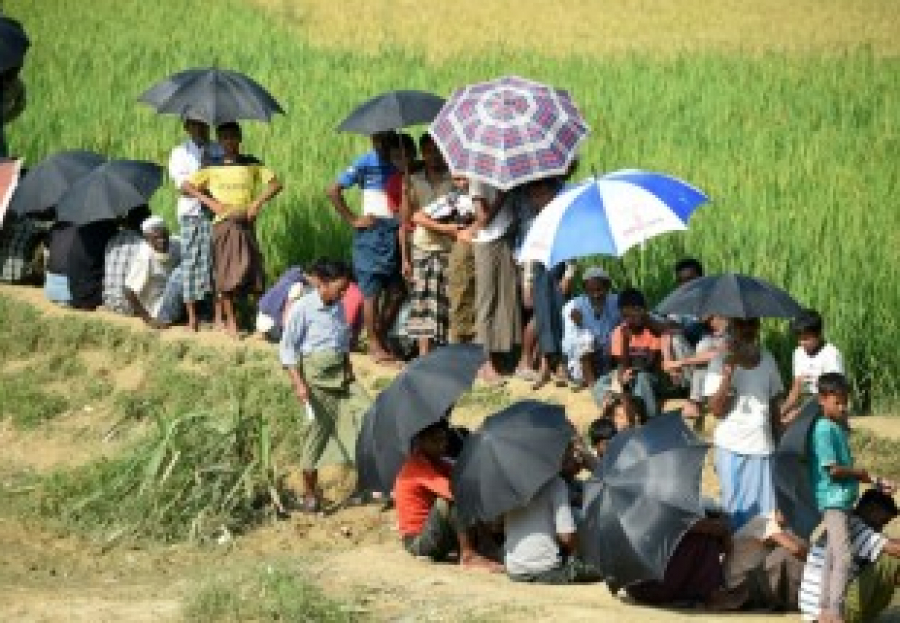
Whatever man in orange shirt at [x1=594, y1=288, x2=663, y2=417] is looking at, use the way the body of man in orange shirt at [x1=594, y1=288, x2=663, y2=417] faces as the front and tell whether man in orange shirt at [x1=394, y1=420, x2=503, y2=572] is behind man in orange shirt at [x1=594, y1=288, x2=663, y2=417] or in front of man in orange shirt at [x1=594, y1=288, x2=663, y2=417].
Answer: in front

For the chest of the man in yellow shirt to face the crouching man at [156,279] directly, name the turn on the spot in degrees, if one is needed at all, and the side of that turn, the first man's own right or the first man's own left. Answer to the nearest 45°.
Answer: approximately 135° to the first man's own right

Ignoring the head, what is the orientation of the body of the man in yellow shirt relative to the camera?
toward the camera

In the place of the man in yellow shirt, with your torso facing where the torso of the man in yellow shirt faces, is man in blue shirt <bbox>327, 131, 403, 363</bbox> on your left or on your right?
on your left

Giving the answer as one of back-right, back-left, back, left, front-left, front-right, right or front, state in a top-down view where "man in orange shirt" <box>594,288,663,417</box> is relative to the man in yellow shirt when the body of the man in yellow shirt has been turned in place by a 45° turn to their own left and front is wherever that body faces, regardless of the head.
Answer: front

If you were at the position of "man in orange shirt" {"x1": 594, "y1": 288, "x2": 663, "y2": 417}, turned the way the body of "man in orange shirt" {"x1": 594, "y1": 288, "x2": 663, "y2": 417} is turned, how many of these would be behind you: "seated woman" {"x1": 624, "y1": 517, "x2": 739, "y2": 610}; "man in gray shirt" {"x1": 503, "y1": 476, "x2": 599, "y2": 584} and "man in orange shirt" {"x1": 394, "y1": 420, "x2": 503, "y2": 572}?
0

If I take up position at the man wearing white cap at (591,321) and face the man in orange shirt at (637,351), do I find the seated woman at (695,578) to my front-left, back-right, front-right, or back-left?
front-right

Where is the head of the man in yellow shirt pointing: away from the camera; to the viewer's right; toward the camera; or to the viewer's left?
toward the camera
